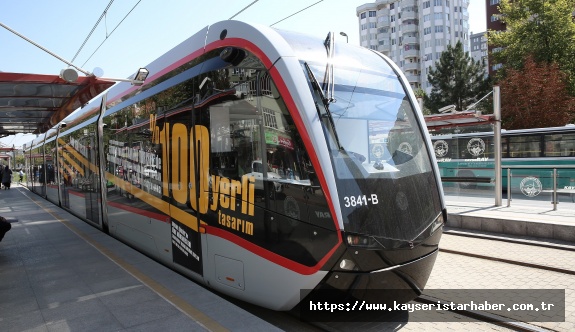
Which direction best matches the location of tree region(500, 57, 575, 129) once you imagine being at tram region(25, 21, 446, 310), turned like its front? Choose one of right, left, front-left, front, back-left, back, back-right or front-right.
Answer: left

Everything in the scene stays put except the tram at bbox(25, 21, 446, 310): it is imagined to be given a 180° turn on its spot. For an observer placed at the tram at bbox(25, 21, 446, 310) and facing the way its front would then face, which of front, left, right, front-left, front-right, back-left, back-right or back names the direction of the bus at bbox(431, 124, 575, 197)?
right

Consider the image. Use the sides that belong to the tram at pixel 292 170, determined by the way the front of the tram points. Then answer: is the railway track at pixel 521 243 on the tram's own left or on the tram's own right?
on the tram's own left

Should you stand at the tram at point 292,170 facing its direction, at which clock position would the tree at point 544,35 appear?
The tree is roughly at 9 o'clock from the tram.

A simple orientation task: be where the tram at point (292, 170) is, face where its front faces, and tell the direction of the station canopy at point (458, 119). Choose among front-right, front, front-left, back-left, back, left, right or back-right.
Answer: left

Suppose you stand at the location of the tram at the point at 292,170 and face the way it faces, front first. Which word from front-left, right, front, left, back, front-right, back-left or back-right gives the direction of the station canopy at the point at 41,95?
back

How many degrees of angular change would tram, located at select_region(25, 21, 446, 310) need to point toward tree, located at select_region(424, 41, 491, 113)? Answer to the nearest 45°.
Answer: approximately 90° to its left

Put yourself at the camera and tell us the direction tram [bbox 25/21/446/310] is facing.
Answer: facing the viewer and to the right of the viewer

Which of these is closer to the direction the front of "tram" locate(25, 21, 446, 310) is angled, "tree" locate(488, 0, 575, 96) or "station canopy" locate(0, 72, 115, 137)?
the tree
